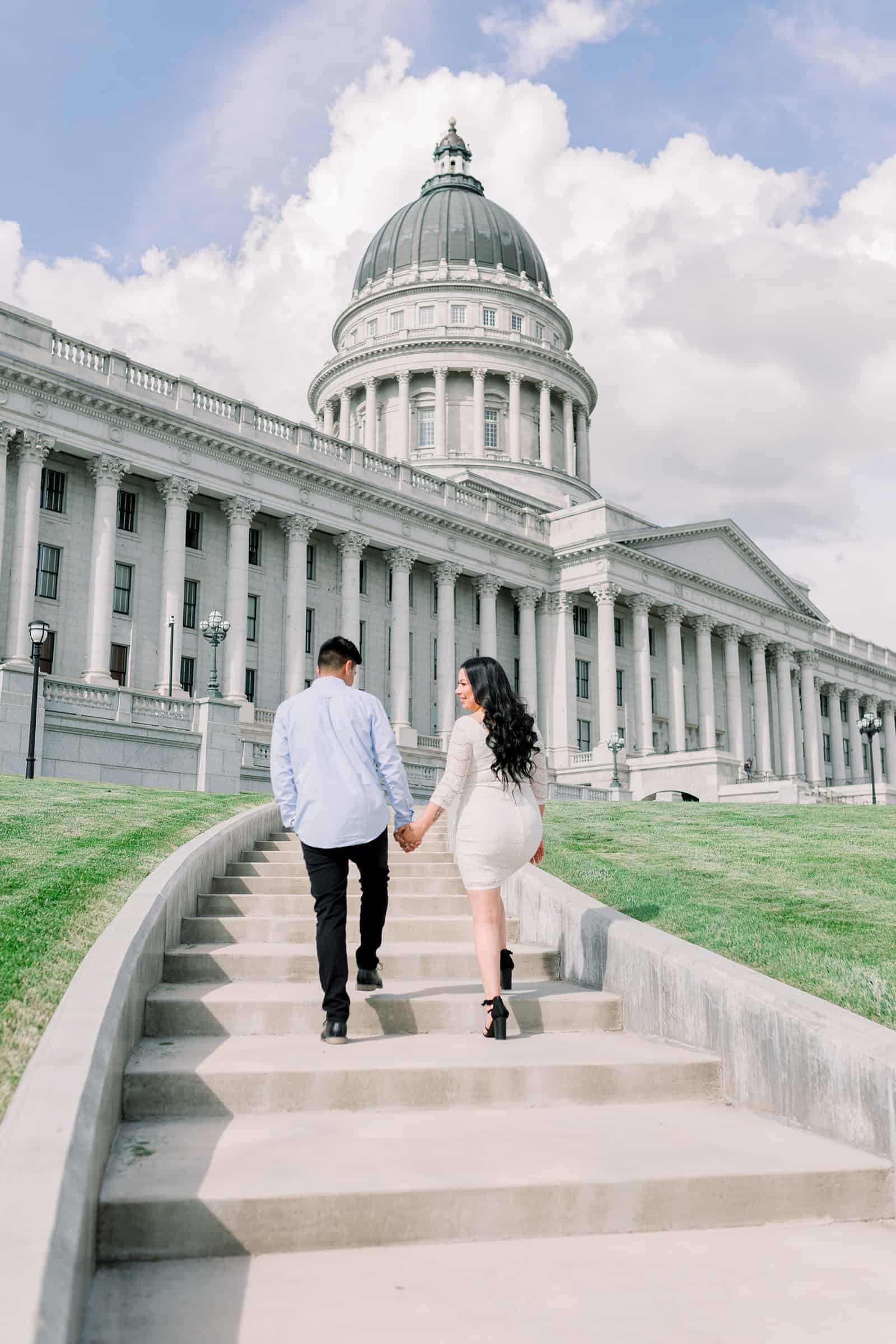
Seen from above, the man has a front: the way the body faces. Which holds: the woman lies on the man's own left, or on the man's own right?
on the man's own right

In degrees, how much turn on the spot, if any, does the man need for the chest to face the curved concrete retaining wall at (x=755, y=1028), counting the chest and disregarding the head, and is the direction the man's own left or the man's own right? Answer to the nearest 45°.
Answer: approximately 135° to the man's own right

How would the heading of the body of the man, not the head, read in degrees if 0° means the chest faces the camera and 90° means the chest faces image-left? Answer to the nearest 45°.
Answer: approximately 180°

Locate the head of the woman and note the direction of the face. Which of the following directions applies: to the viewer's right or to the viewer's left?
to the viewer's left

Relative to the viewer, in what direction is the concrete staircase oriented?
toward the camera

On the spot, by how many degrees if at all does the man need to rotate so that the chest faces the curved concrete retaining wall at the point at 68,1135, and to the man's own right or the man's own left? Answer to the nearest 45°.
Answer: approximately 180°
